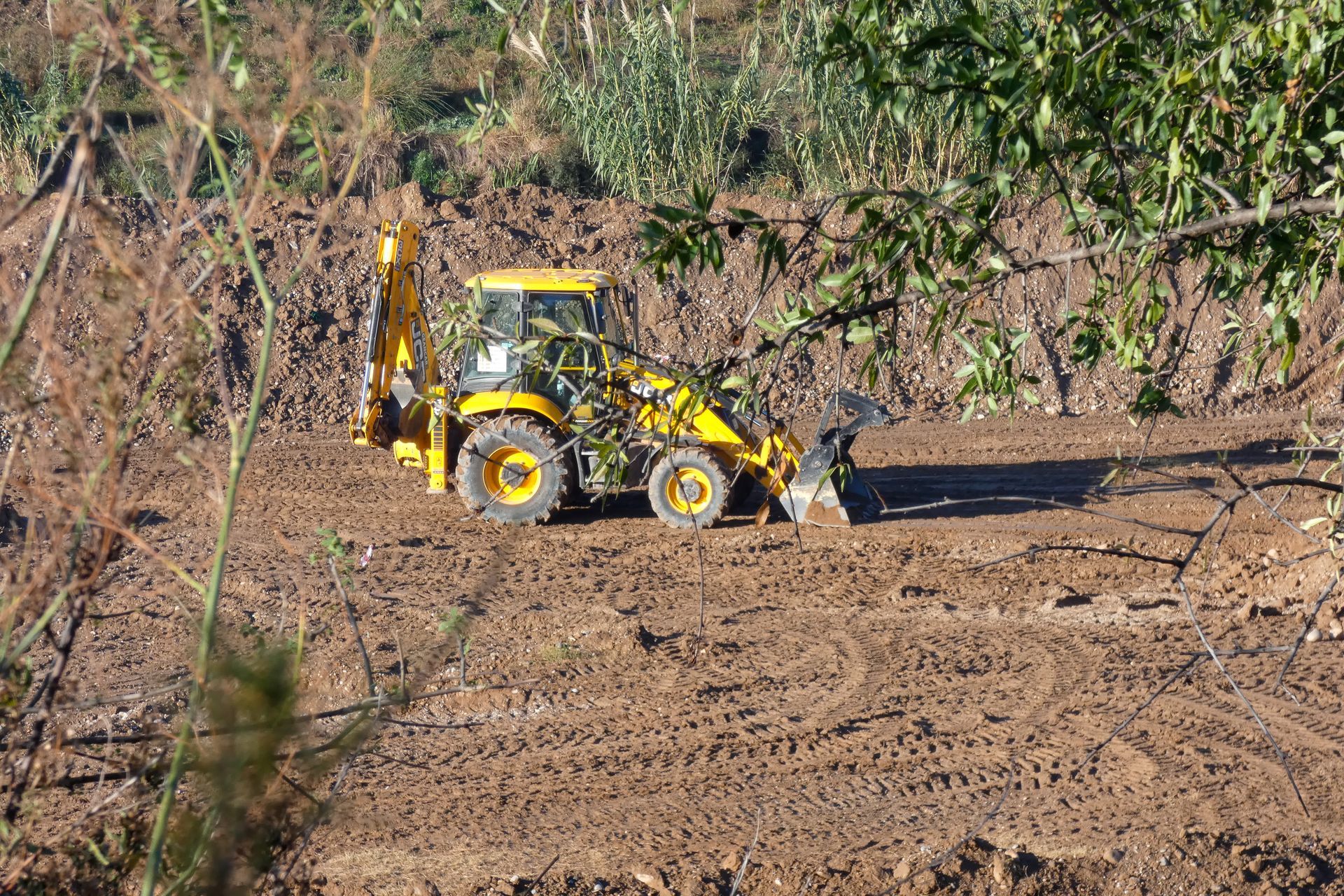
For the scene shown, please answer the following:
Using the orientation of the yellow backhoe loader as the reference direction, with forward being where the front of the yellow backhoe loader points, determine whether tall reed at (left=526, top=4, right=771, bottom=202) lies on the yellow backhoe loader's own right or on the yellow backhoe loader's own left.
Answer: on the yellow backhoe loader's own left

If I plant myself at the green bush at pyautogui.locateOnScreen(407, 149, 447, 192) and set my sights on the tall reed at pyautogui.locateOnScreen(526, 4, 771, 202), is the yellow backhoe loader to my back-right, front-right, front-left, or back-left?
front-right

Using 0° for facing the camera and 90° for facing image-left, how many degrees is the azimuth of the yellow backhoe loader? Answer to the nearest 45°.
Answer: approximately 270°

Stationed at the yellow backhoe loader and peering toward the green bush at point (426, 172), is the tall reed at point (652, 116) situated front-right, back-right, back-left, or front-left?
front-right

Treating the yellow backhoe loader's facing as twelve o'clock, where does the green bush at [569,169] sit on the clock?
The green bush is roughly at 9 o'clock from the yellow backhoe loader.

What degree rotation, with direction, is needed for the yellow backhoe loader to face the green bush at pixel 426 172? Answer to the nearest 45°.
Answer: approximately 90° to its left
